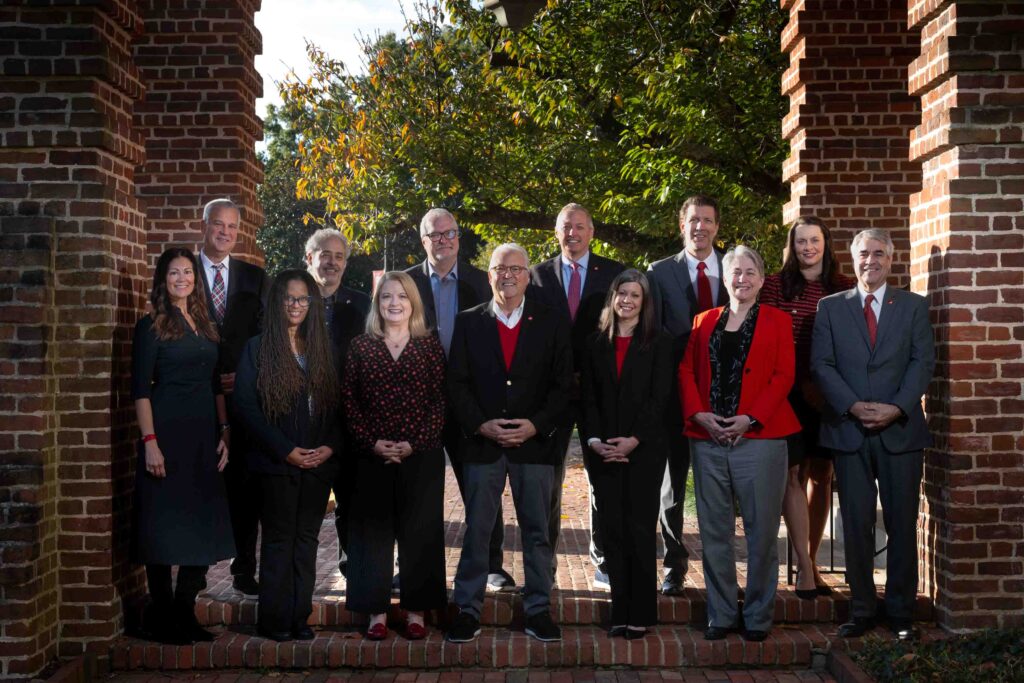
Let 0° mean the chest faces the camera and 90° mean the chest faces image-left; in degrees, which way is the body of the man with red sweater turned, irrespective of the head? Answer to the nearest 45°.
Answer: approximately 0°

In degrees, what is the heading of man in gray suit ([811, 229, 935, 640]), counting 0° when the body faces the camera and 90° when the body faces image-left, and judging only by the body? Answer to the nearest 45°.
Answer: approximately 0°
